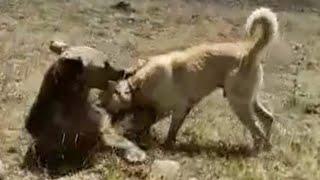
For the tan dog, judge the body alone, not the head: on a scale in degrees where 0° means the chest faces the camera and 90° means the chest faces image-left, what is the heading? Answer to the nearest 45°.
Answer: approximately 90°

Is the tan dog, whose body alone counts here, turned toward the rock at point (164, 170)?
no
